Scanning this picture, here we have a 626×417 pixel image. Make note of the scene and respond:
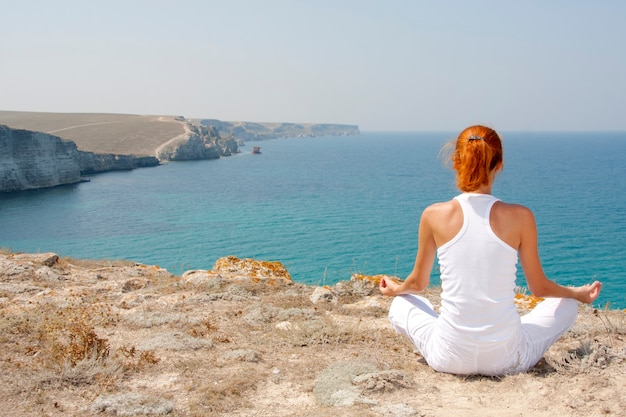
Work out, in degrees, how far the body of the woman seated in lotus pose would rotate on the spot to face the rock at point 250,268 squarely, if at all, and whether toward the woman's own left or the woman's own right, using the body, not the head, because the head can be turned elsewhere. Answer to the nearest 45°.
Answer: approximately 45° to the woman's own left

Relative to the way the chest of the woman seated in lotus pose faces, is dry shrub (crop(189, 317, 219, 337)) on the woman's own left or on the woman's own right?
on the woman's own left

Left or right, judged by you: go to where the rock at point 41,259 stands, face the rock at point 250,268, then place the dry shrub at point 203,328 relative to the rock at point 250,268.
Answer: right

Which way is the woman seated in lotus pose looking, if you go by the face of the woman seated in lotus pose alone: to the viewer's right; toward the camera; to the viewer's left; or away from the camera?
away from the camera

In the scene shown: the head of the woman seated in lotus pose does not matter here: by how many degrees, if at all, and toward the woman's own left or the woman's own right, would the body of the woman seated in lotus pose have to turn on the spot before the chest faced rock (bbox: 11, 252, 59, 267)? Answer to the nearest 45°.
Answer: approximately 45° to the woman's own left

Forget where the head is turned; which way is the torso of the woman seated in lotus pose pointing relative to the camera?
away from the camera

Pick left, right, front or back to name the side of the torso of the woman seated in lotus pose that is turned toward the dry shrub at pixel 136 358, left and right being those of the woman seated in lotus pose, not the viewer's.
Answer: left

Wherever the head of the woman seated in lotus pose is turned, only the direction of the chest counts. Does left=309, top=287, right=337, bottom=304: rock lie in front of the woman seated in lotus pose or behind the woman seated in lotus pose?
in front
